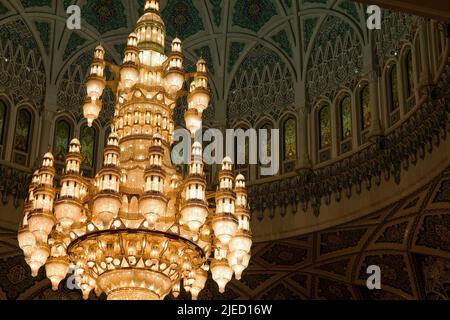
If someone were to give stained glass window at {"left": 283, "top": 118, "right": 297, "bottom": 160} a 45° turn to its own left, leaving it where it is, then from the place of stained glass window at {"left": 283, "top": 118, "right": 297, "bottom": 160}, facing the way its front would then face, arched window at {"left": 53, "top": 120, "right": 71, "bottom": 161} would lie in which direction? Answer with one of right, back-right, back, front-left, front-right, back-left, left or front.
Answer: back-right

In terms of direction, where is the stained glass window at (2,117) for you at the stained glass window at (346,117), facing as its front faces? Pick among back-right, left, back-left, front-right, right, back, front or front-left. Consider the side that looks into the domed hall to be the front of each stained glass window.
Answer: front-right

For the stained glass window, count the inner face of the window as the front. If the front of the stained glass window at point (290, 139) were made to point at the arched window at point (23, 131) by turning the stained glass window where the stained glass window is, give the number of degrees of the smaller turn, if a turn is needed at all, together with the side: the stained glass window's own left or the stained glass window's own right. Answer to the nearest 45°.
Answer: approximately 90° to the stained glass window's own right

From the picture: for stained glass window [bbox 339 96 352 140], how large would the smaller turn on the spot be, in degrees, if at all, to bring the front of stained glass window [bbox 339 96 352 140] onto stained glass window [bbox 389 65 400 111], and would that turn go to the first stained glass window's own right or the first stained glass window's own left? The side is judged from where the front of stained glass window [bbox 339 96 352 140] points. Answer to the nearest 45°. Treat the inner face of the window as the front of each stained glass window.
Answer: approximately 90° to the first stained glass window's own left

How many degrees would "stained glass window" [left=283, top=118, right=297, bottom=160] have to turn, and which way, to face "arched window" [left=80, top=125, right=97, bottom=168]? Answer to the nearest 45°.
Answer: approximately 90° to its right

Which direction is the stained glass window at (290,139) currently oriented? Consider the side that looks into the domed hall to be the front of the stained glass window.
toward the camera

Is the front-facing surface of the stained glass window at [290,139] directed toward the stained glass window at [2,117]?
no

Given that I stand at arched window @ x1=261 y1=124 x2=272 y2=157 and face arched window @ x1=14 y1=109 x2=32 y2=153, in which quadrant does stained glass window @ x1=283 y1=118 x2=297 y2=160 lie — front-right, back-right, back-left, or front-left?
back-left

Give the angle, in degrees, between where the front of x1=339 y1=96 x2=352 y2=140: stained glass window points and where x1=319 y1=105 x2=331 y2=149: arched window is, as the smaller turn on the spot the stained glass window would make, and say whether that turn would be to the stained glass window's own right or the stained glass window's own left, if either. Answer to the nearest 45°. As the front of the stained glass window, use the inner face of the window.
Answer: approximately 90° to the stained glass window's own right

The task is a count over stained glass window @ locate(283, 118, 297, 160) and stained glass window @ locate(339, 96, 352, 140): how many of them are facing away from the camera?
0

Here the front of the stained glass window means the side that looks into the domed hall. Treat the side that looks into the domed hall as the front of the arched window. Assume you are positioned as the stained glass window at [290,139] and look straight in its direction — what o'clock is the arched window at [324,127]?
The arched window is roughly at 10 o'clock from the stained glass window.

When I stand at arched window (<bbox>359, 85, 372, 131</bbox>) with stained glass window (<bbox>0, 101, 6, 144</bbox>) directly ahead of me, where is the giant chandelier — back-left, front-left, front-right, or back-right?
front-left

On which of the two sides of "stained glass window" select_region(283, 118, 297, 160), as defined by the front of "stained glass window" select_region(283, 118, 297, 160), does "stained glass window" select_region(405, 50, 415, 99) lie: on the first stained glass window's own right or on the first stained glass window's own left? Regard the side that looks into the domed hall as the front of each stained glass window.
on the first stained glass window's own left

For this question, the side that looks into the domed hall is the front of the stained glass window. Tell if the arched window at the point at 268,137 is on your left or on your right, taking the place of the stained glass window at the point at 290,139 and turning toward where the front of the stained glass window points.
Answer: on your right

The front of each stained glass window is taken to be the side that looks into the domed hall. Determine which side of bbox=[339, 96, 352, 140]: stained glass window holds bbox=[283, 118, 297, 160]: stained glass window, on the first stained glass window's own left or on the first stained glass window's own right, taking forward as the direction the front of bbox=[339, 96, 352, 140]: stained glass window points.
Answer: on the first stained glass window's own right

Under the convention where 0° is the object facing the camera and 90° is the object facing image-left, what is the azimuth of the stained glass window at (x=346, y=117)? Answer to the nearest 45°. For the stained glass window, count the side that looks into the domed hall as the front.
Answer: approximately 45°

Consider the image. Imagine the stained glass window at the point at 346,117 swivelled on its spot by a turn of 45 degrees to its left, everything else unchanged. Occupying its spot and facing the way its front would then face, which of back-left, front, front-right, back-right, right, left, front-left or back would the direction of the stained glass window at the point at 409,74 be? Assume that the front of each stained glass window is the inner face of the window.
front-left
